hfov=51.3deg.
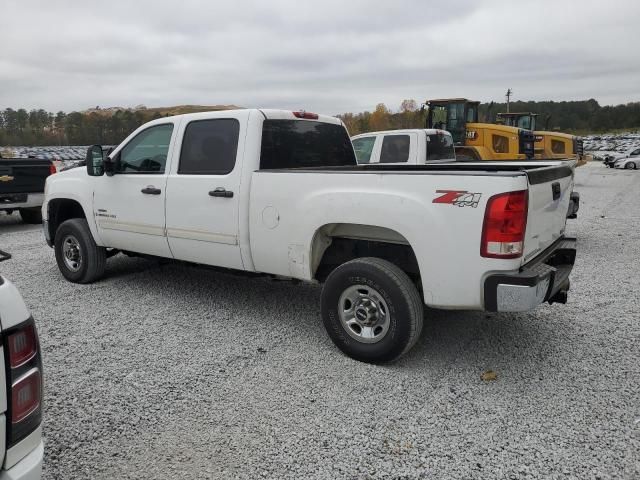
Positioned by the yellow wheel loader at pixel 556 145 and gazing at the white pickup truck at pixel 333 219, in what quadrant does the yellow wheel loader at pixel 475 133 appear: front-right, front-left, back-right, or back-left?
front-right

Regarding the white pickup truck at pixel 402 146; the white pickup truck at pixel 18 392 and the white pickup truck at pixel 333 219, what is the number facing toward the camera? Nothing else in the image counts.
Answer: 0

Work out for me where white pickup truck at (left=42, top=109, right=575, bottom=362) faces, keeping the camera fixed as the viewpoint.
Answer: facing away from the viewer and to the left of the viewer

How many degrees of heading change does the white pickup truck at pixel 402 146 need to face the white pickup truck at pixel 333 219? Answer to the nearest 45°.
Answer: approximately 135° to its left

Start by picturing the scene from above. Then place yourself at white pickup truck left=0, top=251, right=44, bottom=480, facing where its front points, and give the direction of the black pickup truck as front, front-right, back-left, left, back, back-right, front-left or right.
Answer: front

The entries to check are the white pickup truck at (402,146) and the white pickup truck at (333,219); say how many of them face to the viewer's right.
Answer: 0

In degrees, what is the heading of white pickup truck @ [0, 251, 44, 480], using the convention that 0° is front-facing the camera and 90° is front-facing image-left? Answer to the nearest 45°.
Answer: approximately 180°

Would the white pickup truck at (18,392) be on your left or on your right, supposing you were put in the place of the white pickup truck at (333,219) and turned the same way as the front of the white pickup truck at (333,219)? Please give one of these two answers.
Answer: on your left

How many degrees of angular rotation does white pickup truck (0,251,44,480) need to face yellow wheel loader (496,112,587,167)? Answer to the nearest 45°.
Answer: approximately 45° to its right

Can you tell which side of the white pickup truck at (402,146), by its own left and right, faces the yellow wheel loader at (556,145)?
right

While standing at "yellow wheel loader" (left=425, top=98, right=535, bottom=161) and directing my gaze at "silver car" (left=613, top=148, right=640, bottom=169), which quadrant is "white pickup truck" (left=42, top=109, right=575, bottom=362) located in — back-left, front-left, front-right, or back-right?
back-right

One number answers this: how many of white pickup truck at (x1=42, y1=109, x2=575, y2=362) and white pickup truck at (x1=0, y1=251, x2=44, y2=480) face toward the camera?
0

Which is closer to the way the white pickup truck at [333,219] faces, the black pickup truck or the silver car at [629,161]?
the black pickup truck
